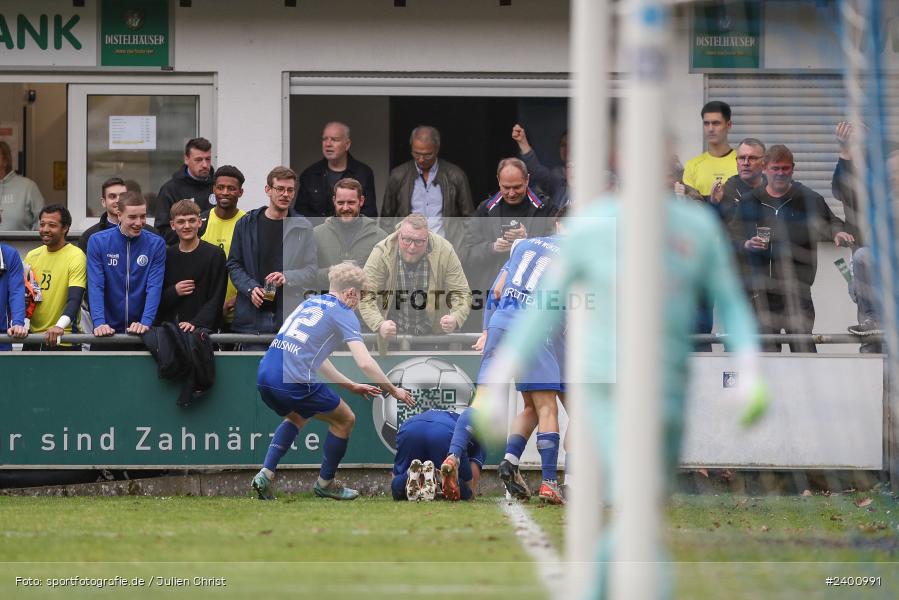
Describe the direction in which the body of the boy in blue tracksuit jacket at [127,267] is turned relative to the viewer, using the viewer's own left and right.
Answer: facing the viewer

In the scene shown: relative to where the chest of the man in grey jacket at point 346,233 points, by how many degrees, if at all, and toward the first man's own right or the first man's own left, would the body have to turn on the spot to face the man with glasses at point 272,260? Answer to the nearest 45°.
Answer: approximately 90° to the first man's own right

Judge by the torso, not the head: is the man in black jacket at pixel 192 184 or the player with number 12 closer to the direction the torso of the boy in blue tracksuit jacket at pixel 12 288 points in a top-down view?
the player with number 12

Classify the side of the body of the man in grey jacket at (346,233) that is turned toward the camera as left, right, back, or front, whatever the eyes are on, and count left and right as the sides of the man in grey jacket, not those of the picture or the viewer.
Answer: front

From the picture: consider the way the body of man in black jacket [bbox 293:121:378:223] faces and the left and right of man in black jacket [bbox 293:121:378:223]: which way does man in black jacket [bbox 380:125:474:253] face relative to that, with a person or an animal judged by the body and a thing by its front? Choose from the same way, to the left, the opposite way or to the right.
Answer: the same way

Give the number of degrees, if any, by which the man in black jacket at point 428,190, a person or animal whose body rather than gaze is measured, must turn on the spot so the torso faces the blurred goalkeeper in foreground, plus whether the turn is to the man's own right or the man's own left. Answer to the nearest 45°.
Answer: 0° — they already face them

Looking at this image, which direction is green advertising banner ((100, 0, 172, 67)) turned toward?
toward the camera

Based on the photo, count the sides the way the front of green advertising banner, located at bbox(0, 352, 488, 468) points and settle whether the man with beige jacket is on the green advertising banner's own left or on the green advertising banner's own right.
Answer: on the green advertising banner's own left

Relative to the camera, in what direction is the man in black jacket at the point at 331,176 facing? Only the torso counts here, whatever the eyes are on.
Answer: toward the camera

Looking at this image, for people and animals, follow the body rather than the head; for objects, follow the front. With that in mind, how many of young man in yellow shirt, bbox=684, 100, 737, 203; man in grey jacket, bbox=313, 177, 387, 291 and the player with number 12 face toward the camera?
2

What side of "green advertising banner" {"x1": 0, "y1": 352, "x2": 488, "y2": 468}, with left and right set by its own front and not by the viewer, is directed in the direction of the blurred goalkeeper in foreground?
front

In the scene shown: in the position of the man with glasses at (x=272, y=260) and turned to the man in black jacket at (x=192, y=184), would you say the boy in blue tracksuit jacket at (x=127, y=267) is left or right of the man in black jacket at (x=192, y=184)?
left

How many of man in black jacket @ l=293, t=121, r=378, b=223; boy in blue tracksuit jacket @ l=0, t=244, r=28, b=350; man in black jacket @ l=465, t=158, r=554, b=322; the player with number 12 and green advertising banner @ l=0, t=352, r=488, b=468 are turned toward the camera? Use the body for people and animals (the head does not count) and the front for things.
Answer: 4

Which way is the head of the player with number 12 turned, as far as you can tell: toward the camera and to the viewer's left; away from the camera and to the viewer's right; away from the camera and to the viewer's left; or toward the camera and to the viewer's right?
away from the camera and to the viewer's right

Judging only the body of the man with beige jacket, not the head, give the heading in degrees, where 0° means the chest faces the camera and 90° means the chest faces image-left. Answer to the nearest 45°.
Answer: approximately 0°
